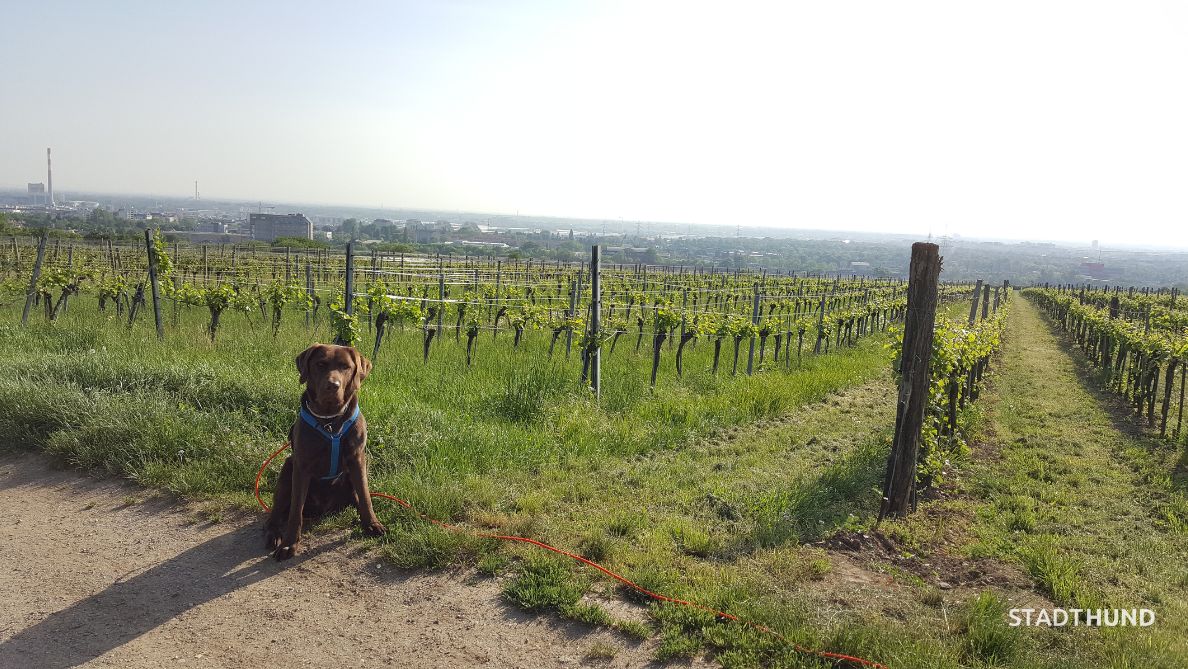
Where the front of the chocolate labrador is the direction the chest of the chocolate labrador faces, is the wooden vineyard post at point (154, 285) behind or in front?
behind

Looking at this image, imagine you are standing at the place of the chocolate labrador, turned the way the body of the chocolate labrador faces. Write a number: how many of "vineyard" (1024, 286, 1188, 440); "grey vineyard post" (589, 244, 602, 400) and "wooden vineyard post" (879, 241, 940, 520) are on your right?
0

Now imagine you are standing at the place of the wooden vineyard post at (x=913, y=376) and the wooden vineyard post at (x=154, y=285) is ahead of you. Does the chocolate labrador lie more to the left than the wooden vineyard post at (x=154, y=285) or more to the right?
left

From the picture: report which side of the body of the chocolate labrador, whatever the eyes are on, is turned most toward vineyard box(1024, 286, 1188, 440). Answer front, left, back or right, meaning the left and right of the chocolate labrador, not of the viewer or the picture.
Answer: left

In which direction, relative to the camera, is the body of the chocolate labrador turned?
toward the camera

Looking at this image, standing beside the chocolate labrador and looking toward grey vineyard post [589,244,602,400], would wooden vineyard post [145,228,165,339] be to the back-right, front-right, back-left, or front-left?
front-left

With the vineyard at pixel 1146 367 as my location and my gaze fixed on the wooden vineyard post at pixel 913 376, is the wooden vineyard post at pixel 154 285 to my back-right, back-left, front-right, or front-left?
front-right

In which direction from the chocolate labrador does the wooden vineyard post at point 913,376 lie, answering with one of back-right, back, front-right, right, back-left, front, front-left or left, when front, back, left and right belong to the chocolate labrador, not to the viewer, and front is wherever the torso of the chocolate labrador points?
left
